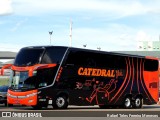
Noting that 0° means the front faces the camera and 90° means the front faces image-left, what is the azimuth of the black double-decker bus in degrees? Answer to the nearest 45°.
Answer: approximately 45°
